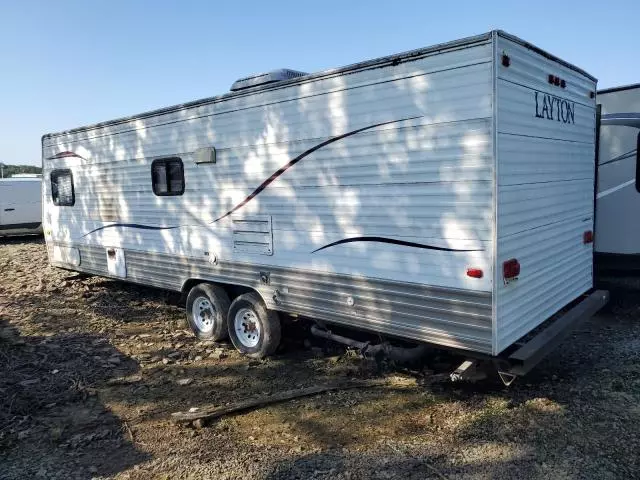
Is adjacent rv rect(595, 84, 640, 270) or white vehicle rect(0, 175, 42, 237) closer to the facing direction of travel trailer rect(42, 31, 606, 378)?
the white vehicle

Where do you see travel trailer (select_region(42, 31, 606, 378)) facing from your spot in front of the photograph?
facing away from the viewer and to the left of the viewer

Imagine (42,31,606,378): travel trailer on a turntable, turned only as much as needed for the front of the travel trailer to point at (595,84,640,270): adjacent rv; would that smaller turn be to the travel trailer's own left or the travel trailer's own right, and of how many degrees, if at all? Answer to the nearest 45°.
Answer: approximately 90° to the travel trailer's own right

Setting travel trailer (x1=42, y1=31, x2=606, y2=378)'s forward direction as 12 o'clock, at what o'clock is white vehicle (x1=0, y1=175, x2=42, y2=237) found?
The white vehicle is roughly at 12 o'clock from the travel trailer.
